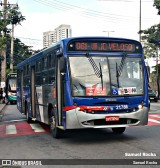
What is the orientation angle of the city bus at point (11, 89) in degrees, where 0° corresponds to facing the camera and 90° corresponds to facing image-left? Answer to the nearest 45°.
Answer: approximately 0°

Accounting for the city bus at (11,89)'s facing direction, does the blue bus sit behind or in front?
in front
